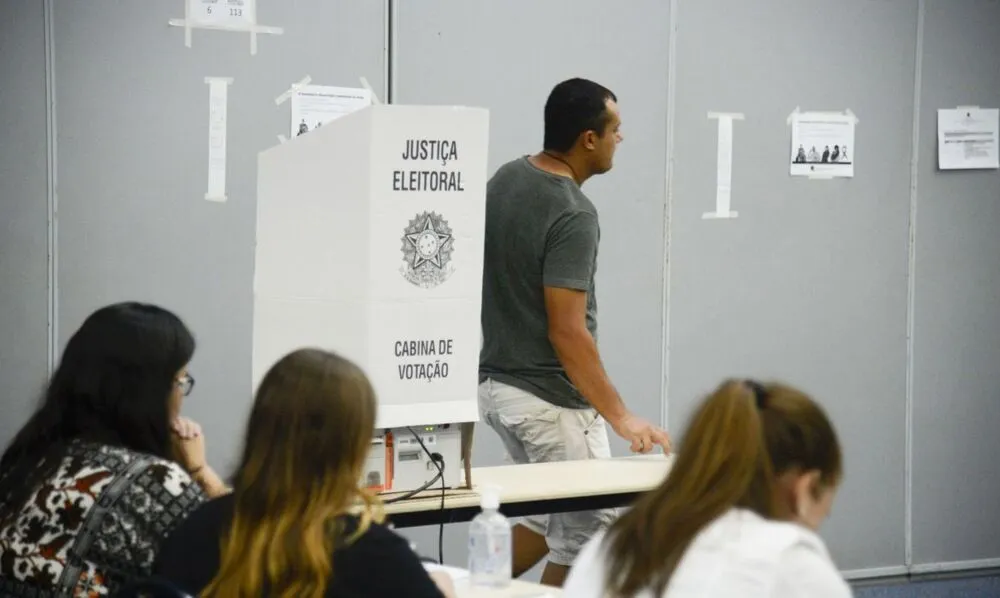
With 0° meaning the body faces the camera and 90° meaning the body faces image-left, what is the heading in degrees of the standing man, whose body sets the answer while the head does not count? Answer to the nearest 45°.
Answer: approximately 225°

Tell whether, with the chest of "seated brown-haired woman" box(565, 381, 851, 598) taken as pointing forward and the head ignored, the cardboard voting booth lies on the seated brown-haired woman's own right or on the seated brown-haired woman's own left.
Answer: on the seated brown-haired woman's own left

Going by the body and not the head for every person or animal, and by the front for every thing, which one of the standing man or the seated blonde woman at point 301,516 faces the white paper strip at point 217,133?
the seated blonde woman

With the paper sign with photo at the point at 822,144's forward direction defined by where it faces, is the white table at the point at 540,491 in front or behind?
in front

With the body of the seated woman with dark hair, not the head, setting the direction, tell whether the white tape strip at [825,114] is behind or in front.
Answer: in front

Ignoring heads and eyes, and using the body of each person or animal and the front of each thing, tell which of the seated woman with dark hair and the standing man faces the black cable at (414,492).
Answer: the seated woman with dark hair

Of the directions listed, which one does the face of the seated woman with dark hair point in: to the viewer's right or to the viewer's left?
to the viewer's right

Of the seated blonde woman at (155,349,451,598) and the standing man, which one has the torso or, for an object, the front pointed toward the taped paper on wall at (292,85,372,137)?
the seated blonde woman

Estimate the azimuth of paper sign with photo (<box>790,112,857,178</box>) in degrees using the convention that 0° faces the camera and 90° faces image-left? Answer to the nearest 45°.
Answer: approximately 0°

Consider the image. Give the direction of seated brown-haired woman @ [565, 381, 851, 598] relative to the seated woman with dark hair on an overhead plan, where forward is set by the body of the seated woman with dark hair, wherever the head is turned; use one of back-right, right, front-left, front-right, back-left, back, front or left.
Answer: right

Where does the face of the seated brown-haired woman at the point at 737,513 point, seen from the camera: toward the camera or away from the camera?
away from the camera

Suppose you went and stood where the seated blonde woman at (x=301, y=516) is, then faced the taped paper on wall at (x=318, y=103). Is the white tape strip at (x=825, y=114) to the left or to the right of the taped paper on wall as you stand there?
right

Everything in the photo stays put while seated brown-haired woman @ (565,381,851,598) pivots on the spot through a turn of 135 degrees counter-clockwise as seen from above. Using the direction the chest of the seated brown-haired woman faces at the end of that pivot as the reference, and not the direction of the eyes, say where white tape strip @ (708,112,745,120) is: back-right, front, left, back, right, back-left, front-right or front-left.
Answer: right

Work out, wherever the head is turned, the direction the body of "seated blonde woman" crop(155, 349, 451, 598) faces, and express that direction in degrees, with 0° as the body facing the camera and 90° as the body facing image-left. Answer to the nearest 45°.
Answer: approximately 180°

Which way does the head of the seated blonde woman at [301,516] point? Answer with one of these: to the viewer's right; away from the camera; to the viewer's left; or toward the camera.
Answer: away from the camera

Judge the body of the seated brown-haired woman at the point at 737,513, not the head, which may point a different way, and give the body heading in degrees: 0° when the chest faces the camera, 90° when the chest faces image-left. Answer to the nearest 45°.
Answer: approximately 225°

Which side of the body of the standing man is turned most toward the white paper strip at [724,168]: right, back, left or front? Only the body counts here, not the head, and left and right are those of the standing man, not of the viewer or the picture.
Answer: front

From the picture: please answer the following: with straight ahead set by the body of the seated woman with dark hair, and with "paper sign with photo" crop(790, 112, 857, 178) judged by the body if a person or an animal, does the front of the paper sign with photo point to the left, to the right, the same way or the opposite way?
the opposite way
